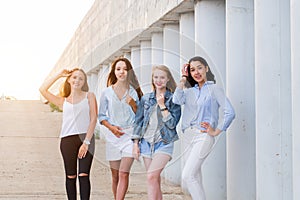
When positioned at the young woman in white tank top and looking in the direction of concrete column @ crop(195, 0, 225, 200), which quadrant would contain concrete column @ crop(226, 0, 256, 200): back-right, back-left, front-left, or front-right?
front-right

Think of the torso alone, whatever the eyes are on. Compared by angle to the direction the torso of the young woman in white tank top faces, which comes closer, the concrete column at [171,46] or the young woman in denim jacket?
the young woman in denim jacket

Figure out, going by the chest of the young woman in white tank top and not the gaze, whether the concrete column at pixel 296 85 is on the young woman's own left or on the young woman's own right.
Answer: on the young woman's own left

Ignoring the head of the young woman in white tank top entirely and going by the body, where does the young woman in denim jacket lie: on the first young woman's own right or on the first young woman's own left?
on the first young woman's own left

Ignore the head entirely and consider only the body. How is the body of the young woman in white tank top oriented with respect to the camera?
toward the camera

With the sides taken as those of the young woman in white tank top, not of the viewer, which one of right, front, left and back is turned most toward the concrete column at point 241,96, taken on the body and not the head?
left

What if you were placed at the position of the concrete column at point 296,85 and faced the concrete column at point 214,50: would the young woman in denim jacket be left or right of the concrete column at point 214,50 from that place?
left
